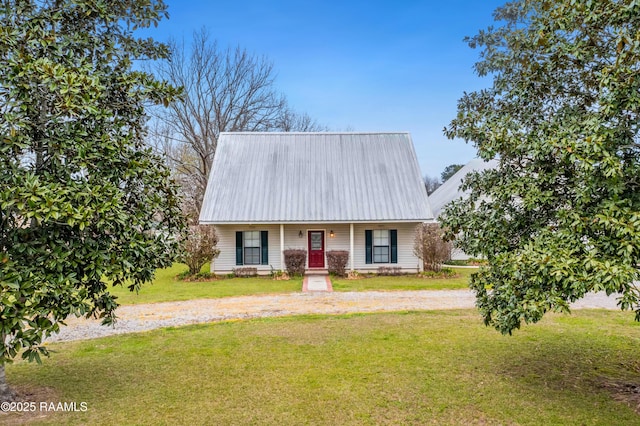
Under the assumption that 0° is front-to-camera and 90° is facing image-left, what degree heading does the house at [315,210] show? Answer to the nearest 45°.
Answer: approximately 0°

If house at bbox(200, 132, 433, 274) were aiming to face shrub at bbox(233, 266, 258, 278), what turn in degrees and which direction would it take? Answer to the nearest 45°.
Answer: approximately 90° to its right

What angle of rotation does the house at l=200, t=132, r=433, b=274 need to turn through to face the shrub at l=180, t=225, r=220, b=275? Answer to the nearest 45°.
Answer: approximately 90° to its right

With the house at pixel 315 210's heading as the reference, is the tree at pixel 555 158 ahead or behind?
ahead

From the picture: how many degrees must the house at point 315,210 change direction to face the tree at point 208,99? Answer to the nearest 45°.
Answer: approximately 135° to its right

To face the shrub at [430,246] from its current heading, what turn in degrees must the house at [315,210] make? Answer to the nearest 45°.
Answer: approximately 90° to its left
